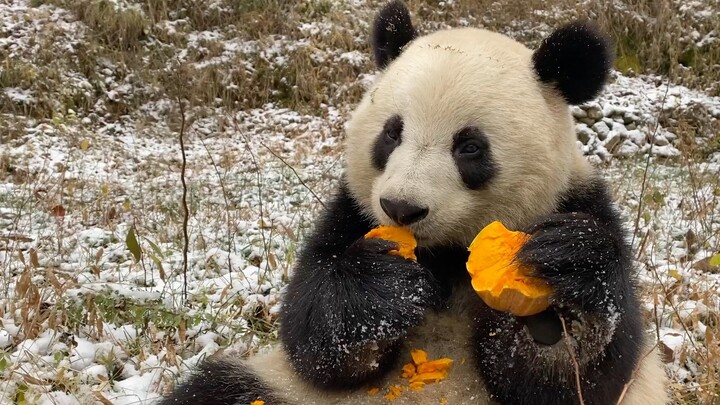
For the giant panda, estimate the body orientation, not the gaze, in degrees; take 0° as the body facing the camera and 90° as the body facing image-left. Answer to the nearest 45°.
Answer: approximately 45°
